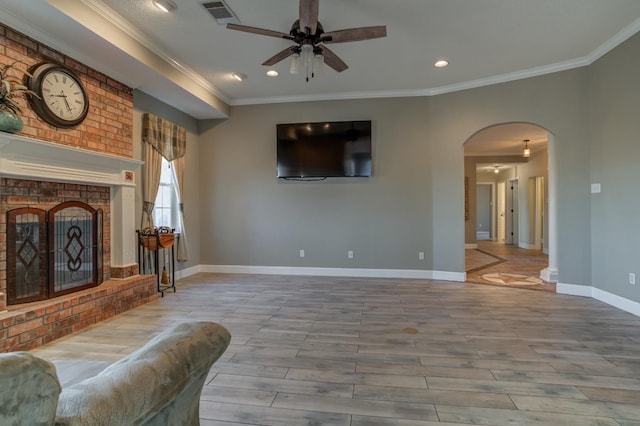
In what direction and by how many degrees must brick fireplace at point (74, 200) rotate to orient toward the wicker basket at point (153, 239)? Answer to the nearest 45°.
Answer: approximately 90° to its left

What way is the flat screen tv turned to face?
toward the camera

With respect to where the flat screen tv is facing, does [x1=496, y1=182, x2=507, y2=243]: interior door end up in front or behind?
behind

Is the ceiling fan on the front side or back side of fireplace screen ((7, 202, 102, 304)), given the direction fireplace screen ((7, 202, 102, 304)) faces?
on the front side

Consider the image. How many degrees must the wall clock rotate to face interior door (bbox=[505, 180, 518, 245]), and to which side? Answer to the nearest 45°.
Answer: approximately 45° to its left

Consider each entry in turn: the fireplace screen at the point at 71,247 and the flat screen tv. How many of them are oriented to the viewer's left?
0

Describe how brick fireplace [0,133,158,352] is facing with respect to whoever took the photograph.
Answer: facing the viewer and to the right of the viewer

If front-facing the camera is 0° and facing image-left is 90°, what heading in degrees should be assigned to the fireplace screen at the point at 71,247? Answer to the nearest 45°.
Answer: approximately 315°

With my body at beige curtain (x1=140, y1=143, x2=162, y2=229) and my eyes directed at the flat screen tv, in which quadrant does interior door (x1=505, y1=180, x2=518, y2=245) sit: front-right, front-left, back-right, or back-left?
front-left

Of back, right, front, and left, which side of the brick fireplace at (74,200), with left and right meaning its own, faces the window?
left

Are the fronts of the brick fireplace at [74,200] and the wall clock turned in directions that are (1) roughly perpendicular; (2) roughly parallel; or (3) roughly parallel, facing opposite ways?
roughly parallel

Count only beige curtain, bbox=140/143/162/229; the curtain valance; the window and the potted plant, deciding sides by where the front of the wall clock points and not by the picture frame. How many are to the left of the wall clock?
3

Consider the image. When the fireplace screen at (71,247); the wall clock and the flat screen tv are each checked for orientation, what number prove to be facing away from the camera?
0

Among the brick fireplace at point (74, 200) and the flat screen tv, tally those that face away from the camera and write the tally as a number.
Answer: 0
